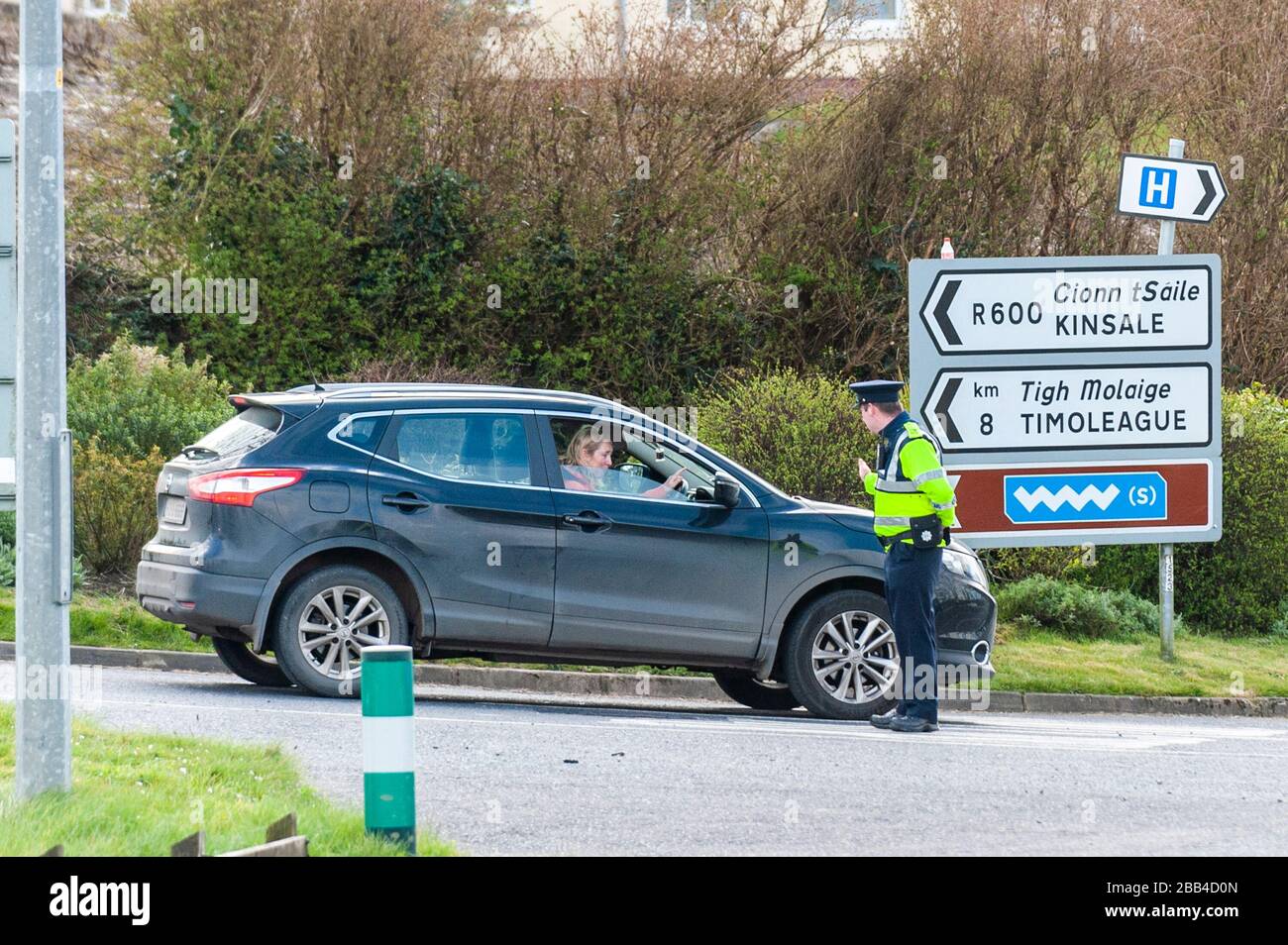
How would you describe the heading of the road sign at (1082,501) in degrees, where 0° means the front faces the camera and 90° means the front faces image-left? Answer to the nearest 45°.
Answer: approximately 0°

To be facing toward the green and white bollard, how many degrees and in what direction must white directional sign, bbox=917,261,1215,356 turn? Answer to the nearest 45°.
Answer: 0° — it already faces it

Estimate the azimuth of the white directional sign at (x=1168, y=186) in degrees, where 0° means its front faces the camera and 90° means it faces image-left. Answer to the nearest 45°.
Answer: approximately 0°

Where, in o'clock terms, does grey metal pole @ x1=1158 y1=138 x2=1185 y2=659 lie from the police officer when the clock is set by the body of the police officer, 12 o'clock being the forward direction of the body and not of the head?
The grey metal pole is roughly at 4 o'clock from the police officer.

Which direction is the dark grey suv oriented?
to the viewer's right

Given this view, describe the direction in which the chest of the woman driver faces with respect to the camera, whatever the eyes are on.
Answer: to the viewer's right

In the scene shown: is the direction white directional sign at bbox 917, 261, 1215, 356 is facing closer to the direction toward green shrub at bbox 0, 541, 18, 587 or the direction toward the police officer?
the police officer

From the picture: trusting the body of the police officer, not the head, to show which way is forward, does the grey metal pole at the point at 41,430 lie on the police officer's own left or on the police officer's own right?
on the police officer's own left
